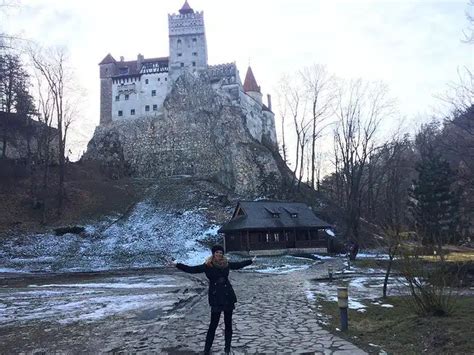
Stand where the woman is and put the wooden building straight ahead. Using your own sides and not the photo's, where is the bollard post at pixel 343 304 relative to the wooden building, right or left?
right

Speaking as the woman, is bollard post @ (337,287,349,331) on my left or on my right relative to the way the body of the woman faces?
on my left

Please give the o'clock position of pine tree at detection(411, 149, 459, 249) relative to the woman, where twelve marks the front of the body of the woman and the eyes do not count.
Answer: The pine tree is roughly at 7 o'clock from the woman.

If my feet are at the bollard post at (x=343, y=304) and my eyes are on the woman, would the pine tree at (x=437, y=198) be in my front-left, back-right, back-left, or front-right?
back-right

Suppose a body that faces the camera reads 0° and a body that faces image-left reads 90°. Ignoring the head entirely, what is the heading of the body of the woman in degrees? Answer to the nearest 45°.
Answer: approximately 0°

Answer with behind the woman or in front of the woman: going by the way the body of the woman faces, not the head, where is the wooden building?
behind

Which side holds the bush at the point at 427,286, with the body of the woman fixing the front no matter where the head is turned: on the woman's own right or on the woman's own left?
on the woman's own left
